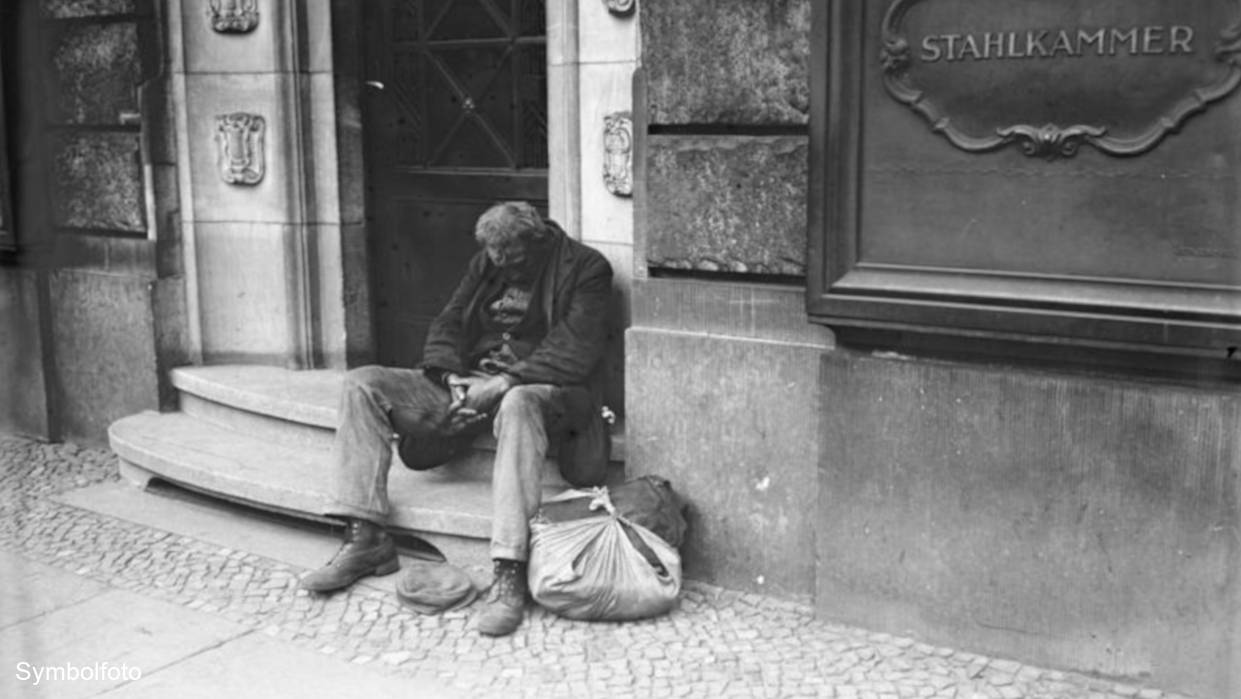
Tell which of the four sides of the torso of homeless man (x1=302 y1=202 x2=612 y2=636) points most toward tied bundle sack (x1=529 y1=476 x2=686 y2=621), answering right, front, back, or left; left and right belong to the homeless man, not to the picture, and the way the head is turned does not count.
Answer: left

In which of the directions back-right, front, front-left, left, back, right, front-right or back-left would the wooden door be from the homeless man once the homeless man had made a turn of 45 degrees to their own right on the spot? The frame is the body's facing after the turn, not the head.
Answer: right

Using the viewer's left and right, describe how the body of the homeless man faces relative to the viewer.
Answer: facing the viewer and to the left of the viewer
